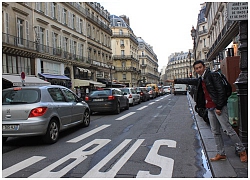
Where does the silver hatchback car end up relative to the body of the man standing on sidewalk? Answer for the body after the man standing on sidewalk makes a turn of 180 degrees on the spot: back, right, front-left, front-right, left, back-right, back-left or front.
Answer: back-left

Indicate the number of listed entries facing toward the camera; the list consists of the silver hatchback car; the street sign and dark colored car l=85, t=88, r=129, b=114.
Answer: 1

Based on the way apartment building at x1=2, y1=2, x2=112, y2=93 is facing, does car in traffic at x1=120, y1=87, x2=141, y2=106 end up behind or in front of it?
in front

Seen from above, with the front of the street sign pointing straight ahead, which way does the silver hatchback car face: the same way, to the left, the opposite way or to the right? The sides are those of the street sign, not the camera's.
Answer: the opposite way

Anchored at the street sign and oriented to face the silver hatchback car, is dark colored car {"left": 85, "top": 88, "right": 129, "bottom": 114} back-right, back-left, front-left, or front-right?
front-right

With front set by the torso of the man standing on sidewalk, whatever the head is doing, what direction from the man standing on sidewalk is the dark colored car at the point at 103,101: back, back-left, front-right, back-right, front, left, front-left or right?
right

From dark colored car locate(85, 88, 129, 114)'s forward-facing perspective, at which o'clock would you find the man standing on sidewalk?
The man standing on sidewalk is roughly at 4 o'clock from the dark colored car.

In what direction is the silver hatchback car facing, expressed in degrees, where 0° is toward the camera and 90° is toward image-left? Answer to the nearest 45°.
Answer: approximately 225°

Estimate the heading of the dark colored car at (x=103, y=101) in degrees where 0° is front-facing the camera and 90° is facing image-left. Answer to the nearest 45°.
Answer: approximately 225°

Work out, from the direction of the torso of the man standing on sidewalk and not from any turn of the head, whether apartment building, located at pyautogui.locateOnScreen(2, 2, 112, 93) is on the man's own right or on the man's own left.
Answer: on the man's own right

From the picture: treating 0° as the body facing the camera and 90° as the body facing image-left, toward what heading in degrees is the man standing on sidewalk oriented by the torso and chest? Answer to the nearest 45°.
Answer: approximately 45°

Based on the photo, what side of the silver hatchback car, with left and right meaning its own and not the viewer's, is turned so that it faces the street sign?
right

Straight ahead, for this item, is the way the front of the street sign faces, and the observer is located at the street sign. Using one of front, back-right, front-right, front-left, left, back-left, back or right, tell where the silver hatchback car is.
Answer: right

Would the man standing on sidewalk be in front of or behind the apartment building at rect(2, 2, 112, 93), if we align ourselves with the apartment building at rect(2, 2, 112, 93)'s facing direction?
in front

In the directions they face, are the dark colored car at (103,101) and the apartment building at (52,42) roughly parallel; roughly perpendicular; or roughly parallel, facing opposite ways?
roughly perpendicular

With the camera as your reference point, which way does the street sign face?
facing the viewer

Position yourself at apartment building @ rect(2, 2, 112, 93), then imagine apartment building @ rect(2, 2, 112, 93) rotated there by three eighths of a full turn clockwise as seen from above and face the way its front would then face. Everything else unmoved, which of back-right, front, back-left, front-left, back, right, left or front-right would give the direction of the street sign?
left

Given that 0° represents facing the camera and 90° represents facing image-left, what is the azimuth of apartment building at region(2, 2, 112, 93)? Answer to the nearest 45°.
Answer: approximately 315°
